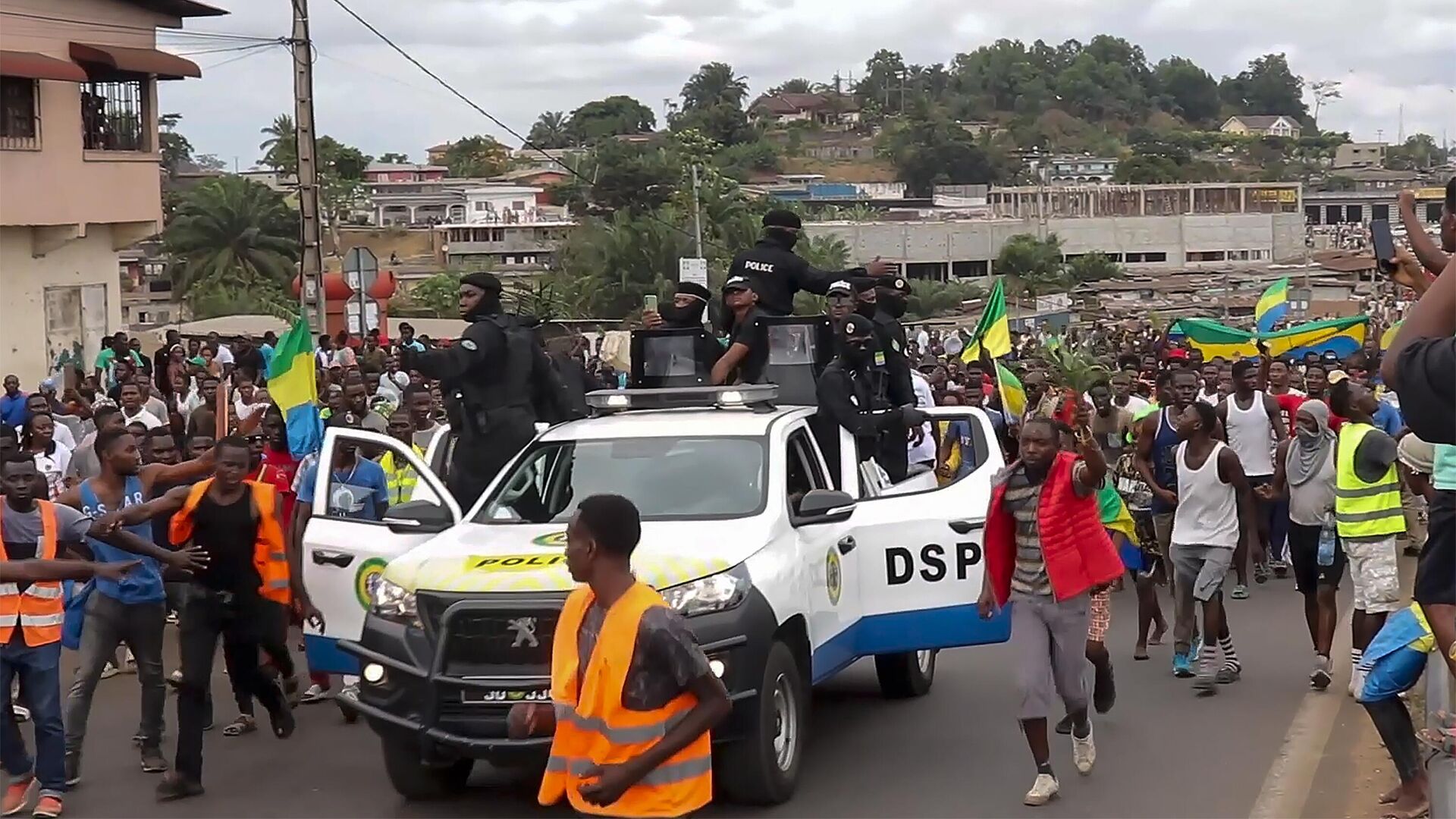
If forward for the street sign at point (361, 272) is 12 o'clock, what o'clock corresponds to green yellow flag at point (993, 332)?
The green yellow flag is roughly at 4 o'clock from the street sign.

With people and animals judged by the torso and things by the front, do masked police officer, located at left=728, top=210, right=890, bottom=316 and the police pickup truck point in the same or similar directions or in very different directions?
very different directions

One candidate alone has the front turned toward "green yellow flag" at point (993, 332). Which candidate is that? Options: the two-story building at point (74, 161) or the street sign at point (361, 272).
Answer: the two-story building

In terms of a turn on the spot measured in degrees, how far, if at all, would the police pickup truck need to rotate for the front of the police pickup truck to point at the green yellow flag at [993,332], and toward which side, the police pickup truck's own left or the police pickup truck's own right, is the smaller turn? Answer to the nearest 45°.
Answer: approximately 135° to the police pickup truck's own right

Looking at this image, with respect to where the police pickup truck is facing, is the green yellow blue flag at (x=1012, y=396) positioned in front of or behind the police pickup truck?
behind

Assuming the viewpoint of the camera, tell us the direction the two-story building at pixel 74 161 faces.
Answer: facing the viewer and to the right of the viewer

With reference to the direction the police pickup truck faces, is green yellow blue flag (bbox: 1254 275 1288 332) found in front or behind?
behind

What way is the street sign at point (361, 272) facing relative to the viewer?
away from the camera

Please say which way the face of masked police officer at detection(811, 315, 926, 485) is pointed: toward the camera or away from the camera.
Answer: toward the camera

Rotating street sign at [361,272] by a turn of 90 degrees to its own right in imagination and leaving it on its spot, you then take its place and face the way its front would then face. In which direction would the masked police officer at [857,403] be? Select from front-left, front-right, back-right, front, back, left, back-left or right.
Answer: right

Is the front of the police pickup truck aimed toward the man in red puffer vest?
no

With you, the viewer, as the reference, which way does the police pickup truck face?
facing the viewer and to the left of the viewer

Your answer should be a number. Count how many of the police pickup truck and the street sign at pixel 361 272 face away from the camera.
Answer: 1

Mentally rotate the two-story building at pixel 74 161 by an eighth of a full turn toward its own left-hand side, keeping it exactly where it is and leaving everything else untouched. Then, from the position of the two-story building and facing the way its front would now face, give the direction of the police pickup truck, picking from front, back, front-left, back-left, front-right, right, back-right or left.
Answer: right
